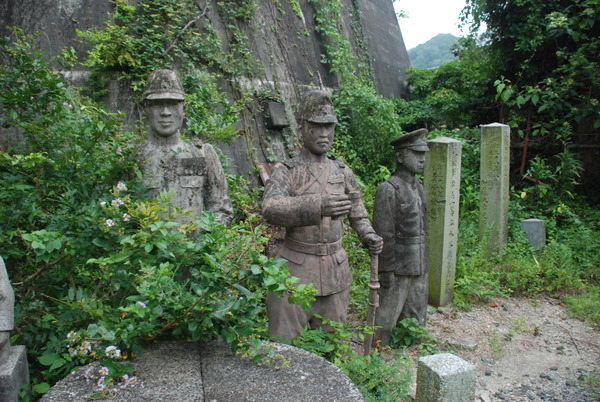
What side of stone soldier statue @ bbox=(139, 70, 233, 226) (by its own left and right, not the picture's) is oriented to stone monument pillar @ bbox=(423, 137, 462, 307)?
left

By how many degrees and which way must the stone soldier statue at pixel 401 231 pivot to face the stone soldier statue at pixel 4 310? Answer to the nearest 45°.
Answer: approximately 90° to its right

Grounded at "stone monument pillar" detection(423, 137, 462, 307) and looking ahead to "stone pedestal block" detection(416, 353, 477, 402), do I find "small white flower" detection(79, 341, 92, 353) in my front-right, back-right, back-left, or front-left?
front-right

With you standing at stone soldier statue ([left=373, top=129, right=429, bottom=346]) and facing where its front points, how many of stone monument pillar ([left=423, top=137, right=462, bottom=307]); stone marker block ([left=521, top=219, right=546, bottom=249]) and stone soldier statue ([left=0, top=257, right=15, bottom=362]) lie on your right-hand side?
1

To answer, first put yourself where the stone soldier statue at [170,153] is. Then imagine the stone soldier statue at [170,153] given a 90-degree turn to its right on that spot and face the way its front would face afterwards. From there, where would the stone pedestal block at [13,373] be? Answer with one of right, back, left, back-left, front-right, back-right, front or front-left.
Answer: front-left

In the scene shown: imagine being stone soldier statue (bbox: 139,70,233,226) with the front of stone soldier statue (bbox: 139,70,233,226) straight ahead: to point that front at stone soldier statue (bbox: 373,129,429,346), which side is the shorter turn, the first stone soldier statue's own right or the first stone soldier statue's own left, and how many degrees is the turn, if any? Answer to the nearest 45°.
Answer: approximately 90° to the first stone soldier statue's own left

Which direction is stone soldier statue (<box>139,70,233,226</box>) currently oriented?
toward the camera

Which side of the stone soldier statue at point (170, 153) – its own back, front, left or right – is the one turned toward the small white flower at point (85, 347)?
front

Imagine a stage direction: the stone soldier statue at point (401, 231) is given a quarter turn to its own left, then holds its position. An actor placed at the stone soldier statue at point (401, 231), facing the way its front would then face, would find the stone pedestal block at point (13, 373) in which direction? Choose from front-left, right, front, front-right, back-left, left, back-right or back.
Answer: back

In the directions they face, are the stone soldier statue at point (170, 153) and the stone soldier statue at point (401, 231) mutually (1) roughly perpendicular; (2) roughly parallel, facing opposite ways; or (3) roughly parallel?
roughly parallel

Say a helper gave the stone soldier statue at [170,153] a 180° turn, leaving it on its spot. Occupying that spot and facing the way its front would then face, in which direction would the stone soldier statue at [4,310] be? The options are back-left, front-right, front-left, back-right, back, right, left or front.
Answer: back-left

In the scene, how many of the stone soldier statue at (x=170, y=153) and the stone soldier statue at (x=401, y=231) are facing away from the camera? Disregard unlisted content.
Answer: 0

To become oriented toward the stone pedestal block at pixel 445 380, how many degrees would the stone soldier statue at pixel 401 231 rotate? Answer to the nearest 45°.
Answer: approximately 45° to its right
